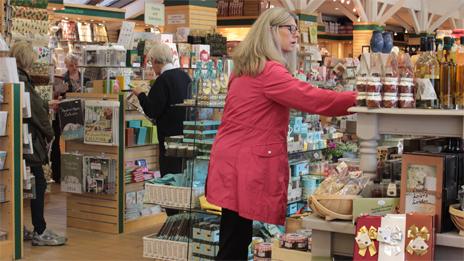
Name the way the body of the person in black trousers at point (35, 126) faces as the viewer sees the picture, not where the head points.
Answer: to the viewer's right

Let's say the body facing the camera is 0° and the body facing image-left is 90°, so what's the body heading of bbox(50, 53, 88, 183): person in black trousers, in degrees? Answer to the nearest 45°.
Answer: approximately 315°

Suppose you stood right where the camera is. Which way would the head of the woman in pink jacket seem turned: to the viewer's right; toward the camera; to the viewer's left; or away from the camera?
to the viewer's right

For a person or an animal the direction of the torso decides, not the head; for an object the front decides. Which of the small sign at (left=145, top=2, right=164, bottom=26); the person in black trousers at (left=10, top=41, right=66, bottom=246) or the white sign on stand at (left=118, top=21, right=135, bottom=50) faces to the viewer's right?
the person in black trousers

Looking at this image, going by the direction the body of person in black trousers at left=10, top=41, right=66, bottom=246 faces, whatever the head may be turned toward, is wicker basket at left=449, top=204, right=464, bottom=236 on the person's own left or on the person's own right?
on the person's own right

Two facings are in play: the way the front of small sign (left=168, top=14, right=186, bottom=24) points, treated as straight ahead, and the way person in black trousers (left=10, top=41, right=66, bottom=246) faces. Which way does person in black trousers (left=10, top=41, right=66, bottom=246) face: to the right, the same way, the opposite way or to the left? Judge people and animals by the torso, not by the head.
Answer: to the left

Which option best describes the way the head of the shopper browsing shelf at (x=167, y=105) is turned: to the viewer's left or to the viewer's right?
to the viewer's left

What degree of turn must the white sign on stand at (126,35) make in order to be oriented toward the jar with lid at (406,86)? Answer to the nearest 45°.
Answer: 0° — it already faces it

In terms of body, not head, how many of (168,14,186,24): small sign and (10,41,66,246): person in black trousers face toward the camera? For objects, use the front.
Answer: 1
